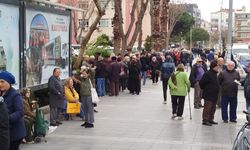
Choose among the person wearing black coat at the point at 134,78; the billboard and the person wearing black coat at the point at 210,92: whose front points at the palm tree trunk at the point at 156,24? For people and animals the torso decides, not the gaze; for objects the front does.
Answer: the person wearing black coat at the point at 134,78

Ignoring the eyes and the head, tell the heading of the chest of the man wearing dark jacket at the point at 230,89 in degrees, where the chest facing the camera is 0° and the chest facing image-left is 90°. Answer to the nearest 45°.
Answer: approximately 0°

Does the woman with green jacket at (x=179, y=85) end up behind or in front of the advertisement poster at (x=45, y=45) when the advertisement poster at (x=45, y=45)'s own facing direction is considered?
in front

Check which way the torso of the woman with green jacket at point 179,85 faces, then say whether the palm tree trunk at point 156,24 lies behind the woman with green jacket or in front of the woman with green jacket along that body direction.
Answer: in front

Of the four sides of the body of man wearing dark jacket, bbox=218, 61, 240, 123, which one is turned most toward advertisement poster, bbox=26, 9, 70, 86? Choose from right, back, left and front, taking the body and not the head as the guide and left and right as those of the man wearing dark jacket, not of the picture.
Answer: right

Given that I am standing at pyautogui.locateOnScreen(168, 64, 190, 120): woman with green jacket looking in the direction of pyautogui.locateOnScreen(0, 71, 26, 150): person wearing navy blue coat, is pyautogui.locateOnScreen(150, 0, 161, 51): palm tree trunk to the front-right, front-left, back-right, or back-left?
back-right

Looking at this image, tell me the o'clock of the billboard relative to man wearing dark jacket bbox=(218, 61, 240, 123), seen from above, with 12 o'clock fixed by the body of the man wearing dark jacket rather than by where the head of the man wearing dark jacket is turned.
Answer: The billboard is roughly at 2 o'clock from the man wearing dark jacket.

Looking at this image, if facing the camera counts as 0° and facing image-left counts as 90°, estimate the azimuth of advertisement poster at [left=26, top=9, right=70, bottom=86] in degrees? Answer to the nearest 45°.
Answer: approximately 315°

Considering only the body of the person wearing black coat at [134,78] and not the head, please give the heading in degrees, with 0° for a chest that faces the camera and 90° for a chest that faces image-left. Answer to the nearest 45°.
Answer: approximately 0°

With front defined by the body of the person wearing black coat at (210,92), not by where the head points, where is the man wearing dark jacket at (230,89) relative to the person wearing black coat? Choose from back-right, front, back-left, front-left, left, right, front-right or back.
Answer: front-left
